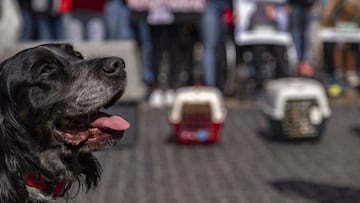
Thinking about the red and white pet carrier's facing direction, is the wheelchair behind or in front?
behind

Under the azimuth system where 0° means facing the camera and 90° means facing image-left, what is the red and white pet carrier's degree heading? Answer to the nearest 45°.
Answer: approximately 0°

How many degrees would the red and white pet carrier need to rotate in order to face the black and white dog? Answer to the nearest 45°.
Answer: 0° — it already faces it

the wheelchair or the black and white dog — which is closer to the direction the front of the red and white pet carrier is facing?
the black and white dog
